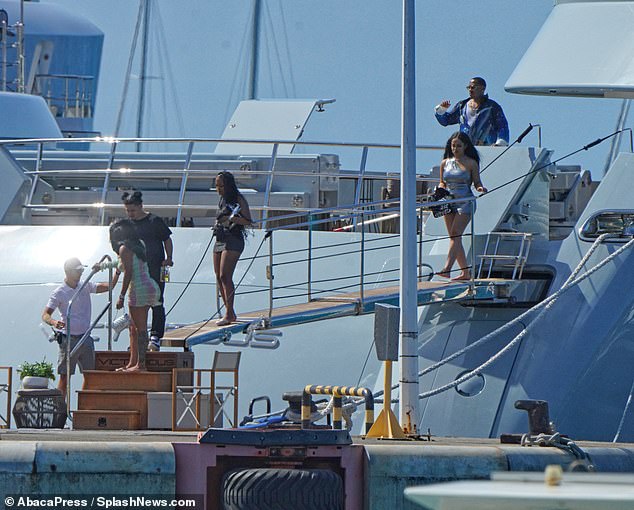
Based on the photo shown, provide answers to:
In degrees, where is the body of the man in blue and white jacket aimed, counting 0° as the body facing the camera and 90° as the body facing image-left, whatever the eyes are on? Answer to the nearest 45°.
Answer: approximately 45°

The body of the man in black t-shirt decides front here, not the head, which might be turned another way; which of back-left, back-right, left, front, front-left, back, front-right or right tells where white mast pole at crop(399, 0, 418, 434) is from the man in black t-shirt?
left

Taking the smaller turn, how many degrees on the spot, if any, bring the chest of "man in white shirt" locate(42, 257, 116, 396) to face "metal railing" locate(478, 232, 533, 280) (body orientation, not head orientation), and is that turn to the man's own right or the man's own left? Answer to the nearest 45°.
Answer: approximately 45° to the man's own left

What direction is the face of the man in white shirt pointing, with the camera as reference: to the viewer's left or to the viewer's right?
to the viewer's right

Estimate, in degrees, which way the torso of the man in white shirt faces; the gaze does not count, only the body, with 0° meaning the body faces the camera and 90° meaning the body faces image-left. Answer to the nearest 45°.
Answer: approximately 315°

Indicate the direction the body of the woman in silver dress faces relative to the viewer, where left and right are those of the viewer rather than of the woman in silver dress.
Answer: facing the viewer and to the left of the viewer

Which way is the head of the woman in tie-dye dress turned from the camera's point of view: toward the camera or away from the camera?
away from the camera

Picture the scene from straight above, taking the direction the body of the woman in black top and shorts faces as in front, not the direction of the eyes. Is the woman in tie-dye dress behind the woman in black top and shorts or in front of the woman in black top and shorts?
in front

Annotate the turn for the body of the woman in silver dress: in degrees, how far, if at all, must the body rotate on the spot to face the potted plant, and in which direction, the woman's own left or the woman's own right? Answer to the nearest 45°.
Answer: approximately 45° to the woman's own right

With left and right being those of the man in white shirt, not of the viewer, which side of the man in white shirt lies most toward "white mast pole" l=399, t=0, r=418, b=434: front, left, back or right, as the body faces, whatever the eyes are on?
front
